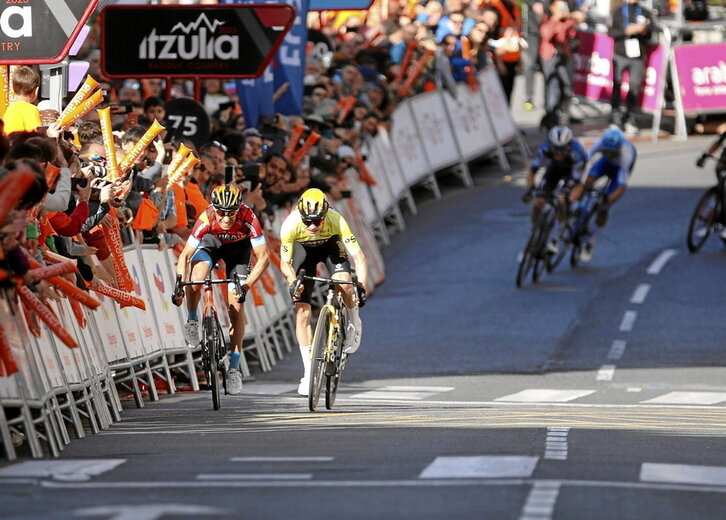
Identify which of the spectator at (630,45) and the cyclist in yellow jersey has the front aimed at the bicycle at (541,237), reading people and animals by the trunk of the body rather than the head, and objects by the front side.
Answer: the spectator

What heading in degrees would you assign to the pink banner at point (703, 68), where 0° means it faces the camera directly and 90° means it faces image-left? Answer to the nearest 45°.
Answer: approximately 0°

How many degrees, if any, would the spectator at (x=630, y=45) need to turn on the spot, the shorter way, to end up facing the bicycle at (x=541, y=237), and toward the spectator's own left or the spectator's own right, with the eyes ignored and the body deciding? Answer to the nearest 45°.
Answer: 0° — they already face it

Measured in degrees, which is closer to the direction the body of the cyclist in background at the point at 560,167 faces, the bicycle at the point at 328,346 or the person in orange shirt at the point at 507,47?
the bicycle

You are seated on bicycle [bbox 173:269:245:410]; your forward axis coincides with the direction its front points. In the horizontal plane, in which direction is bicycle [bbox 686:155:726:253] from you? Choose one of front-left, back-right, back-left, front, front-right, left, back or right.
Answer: back-left

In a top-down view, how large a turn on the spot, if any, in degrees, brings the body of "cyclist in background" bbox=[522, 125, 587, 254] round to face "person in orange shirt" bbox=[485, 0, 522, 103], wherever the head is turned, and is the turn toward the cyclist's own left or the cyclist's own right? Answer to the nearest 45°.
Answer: approximately 180°

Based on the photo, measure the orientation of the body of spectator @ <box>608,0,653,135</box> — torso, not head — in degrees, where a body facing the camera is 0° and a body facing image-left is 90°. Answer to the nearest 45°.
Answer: approximately 0°

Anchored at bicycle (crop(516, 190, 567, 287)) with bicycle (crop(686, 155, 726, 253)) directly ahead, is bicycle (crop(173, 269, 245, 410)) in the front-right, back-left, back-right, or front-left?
back-right

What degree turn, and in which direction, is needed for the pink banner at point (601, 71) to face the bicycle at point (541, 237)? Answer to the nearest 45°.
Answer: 0° — it already faces it

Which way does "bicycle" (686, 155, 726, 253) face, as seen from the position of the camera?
facing the viewer and to the left of the viewer

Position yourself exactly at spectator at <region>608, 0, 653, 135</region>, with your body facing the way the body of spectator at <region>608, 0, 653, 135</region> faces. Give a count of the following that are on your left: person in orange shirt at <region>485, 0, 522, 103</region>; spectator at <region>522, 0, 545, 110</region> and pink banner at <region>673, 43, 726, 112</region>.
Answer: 1

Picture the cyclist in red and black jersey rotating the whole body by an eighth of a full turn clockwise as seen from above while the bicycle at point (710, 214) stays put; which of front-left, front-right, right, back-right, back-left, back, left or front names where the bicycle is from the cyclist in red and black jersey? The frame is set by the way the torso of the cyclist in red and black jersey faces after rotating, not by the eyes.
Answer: back
